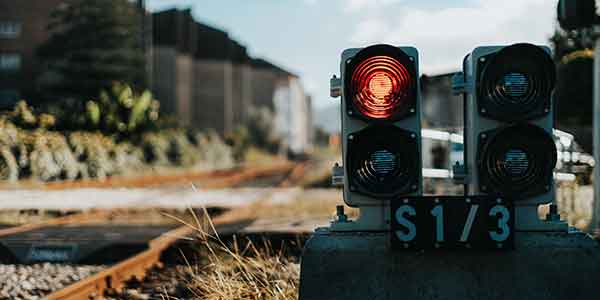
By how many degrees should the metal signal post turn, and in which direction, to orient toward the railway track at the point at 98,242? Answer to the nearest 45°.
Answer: approximately 135° to its right

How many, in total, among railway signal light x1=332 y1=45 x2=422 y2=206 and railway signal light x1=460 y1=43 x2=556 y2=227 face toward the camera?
2

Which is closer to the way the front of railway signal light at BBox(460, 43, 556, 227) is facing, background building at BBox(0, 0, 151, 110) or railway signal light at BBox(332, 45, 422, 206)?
the railway signal light

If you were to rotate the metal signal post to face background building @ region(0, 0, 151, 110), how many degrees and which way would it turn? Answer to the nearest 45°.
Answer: approximately 135° to its right

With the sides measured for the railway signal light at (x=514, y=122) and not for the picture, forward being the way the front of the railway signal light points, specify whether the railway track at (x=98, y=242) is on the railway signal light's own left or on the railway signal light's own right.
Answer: on the railway signal light's own right

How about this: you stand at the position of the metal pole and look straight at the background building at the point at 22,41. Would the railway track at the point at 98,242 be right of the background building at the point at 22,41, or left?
left

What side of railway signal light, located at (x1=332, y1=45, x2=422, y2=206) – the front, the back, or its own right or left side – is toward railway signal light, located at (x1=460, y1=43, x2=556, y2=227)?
left

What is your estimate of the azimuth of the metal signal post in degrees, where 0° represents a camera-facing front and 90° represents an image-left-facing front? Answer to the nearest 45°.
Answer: approximately 0°

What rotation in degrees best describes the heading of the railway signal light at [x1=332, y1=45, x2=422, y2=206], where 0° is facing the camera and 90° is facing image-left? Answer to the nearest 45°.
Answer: approximately 0°

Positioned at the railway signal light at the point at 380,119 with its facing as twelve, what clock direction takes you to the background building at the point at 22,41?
The background building is roughly at 5 o'clock from the railway signal light.
